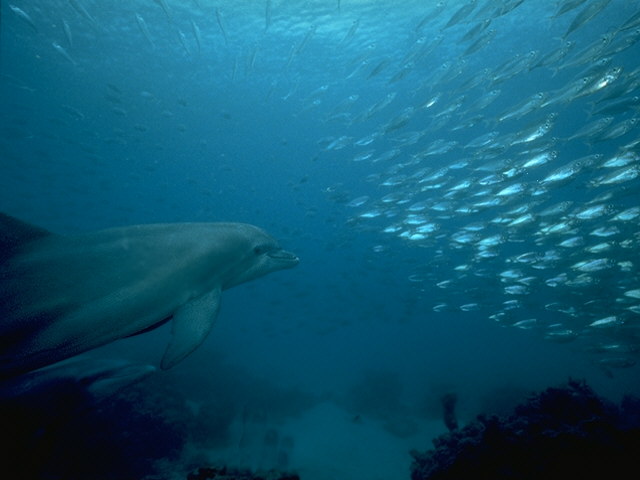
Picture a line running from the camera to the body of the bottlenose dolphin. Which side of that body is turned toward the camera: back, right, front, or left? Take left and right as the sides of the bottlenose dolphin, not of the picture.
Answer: right
